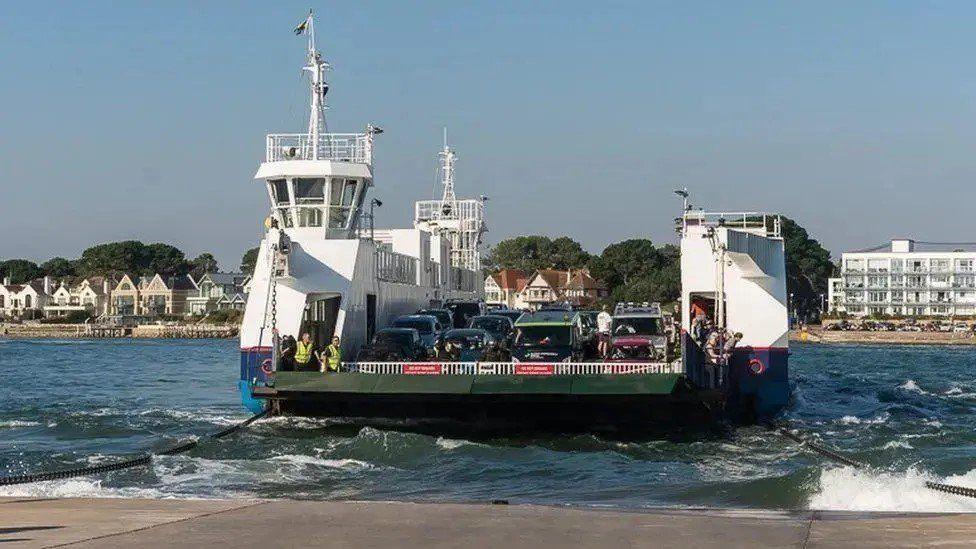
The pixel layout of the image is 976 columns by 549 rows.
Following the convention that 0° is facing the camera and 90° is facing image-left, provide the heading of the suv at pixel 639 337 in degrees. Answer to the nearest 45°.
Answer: approximately 0°

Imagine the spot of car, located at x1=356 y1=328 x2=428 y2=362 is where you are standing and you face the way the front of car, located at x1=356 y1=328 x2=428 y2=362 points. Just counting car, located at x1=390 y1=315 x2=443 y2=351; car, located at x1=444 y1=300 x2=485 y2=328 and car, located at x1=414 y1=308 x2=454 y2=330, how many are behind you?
3

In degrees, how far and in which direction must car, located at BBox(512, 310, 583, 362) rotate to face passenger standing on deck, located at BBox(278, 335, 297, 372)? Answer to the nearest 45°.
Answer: approximately 45° to its right

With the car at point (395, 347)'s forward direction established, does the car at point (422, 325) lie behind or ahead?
behind

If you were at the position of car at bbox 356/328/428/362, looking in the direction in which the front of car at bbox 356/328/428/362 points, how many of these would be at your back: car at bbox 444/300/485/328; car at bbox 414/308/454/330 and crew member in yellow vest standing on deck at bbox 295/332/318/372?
2

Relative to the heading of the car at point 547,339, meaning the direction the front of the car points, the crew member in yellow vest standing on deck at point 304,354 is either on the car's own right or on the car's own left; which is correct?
on the car's own right

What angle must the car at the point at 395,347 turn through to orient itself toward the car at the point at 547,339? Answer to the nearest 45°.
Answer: approximately 90° to its left

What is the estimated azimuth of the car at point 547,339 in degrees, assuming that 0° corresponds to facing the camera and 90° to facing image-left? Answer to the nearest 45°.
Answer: approximately 0°

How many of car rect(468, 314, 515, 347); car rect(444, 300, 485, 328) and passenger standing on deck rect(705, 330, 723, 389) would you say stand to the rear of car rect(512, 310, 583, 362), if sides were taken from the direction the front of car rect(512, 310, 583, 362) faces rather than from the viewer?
2
